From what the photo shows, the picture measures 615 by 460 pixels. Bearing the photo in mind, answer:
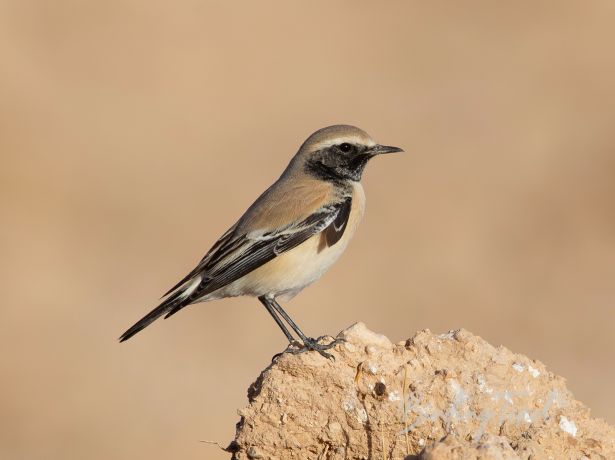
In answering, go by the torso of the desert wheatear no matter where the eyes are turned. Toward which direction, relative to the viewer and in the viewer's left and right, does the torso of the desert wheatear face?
facing to the right of the viewer
